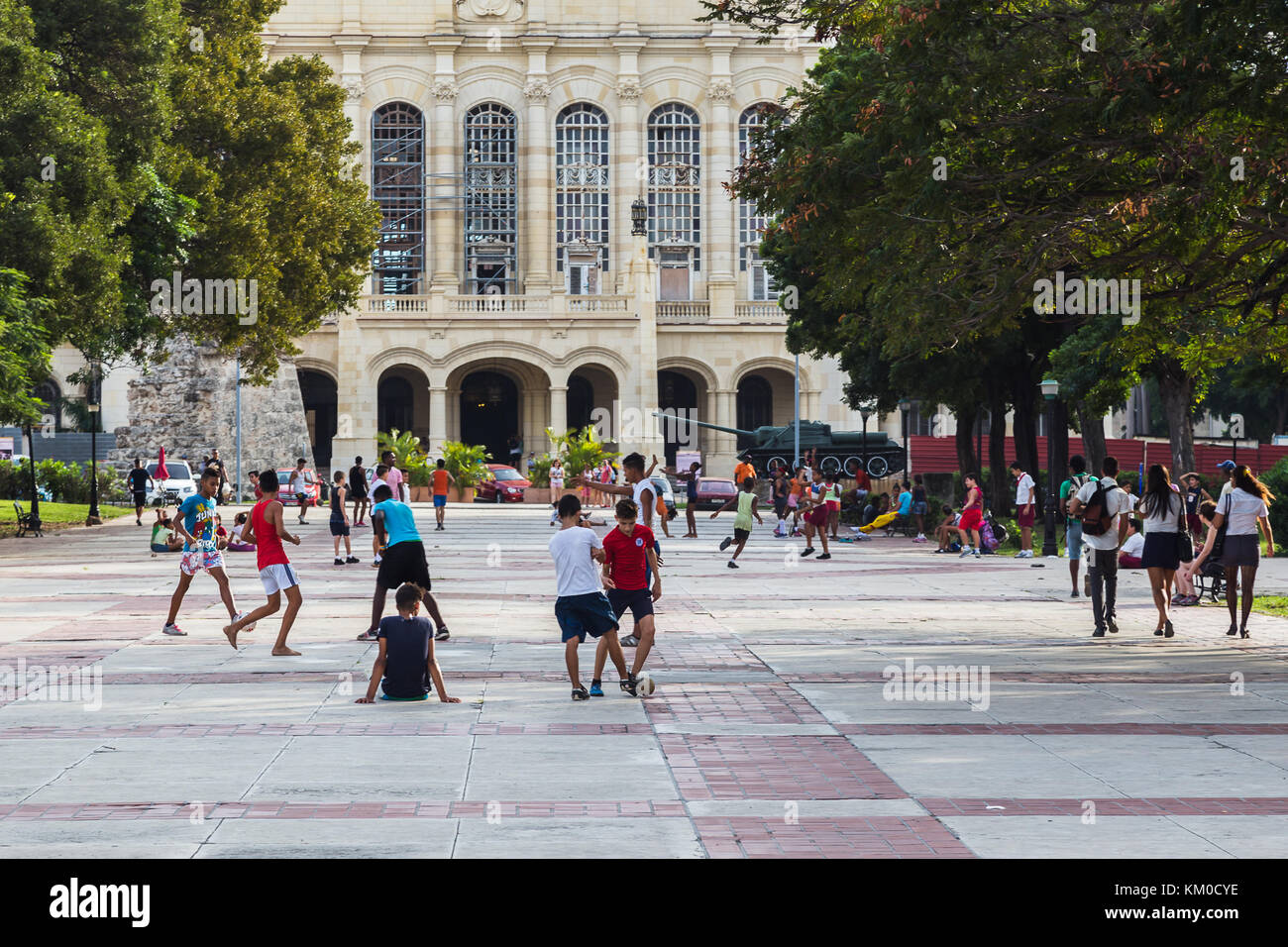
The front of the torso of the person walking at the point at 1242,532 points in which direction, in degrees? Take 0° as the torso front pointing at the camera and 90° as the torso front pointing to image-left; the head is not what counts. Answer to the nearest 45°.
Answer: approximately 180°

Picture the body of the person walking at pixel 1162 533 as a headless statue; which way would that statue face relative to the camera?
away from the camera

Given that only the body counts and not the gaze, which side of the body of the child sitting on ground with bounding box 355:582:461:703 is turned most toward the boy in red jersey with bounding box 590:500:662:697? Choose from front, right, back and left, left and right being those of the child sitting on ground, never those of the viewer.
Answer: right

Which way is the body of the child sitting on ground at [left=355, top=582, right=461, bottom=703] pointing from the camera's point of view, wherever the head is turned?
away from the camera

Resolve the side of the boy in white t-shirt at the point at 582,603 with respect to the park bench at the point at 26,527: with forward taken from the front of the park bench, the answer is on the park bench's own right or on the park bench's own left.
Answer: on the park bench's own right

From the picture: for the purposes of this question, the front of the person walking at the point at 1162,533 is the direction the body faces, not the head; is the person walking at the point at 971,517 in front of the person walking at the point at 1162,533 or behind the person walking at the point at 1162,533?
in front

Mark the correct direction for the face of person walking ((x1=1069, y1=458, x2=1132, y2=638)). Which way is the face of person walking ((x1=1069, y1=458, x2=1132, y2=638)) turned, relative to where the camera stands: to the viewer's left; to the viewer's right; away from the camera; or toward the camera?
away from the camera

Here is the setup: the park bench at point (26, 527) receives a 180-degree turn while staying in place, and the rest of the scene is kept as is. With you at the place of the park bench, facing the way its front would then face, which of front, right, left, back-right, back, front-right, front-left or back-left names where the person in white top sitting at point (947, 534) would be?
back-left

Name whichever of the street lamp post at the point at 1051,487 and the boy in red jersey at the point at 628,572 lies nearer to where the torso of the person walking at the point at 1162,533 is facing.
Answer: the street lamp post

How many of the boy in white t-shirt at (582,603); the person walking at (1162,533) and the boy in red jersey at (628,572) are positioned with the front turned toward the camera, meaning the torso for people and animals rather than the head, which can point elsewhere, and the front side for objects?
1

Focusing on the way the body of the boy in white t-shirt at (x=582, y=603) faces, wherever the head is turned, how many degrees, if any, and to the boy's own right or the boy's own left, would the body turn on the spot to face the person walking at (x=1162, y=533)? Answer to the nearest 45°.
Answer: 0° — they already face them

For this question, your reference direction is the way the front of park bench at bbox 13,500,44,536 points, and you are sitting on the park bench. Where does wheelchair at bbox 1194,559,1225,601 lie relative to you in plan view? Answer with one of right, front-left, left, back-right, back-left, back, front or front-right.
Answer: front-right
